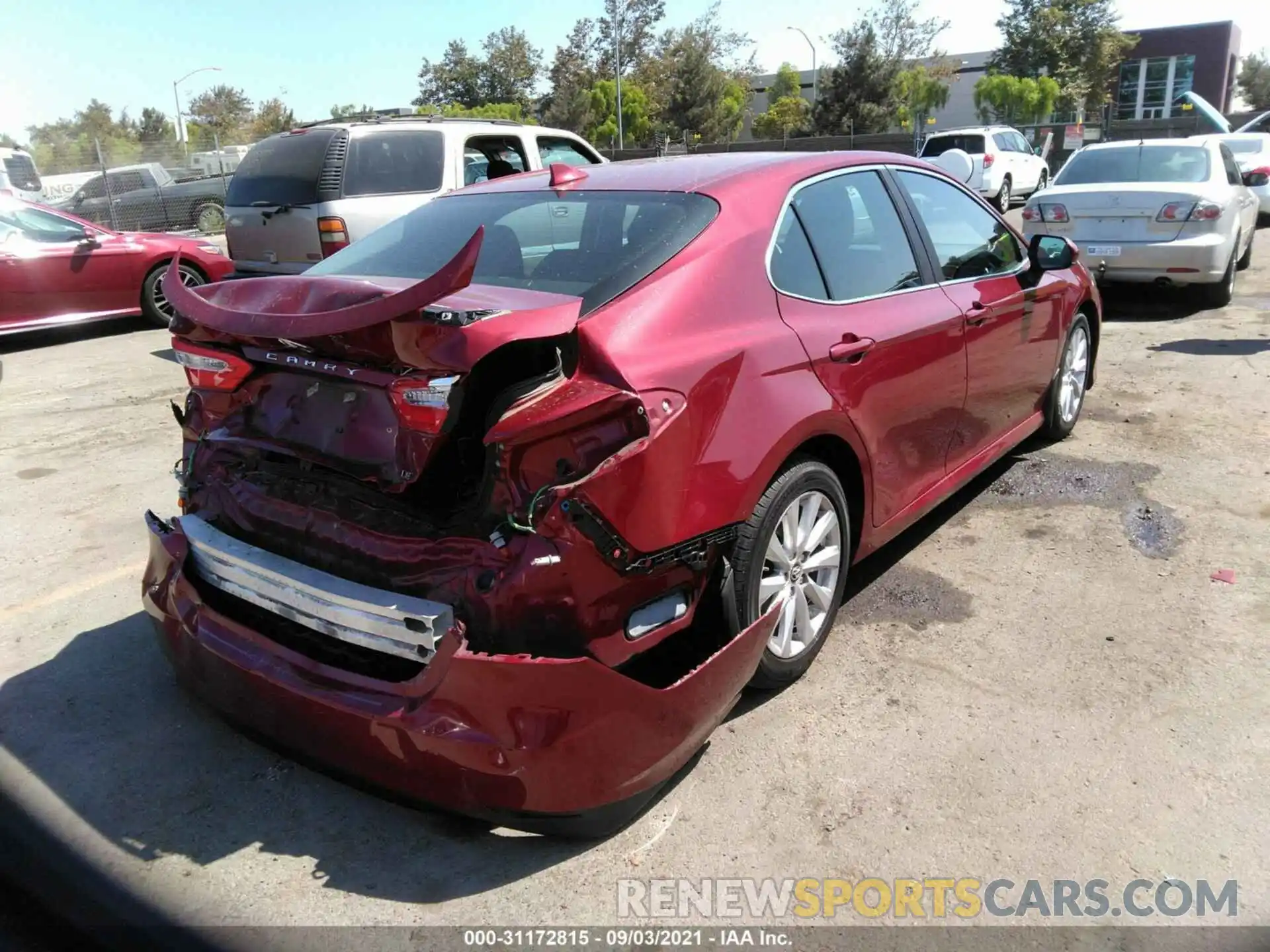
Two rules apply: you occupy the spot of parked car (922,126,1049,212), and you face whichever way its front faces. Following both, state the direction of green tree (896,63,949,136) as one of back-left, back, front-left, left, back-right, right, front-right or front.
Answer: front-left

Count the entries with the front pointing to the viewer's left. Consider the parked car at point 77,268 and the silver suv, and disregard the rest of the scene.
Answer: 0

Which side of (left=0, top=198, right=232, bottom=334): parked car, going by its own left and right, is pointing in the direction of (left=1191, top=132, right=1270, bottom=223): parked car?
front

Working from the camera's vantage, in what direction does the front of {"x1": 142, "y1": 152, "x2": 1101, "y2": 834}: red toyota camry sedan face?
facing away from the viewer and to the right of the viewer

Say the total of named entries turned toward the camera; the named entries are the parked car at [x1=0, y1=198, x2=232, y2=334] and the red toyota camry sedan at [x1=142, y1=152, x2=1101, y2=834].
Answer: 0

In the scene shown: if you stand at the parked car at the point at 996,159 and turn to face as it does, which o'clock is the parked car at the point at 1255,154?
the parked car at the point at 1255,154 is roughly at 3 o'clock from the parked car at the point at 996,159.

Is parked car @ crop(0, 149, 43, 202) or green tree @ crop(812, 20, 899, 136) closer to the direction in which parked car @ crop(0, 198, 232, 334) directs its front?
the green tree

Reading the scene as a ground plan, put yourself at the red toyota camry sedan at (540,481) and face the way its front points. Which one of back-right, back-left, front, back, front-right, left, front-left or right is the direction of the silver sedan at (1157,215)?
front

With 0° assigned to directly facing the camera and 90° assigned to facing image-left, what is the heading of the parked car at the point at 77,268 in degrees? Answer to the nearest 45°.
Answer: approximately 270°

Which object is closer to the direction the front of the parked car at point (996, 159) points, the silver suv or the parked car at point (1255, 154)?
the parked car

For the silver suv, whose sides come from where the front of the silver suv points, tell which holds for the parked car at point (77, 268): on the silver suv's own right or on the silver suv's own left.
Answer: on the silver suv's own left

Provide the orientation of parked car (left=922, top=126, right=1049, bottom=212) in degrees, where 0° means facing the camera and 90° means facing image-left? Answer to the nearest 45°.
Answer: approximately 225°

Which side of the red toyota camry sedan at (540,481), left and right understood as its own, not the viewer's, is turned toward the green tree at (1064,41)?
front

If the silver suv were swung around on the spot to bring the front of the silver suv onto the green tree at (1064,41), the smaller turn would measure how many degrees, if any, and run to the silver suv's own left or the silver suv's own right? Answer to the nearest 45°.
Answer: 0° — it already faces it

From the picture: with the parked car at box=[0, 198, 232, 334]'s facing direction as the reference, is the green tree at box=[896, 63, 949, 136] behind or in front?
in front
